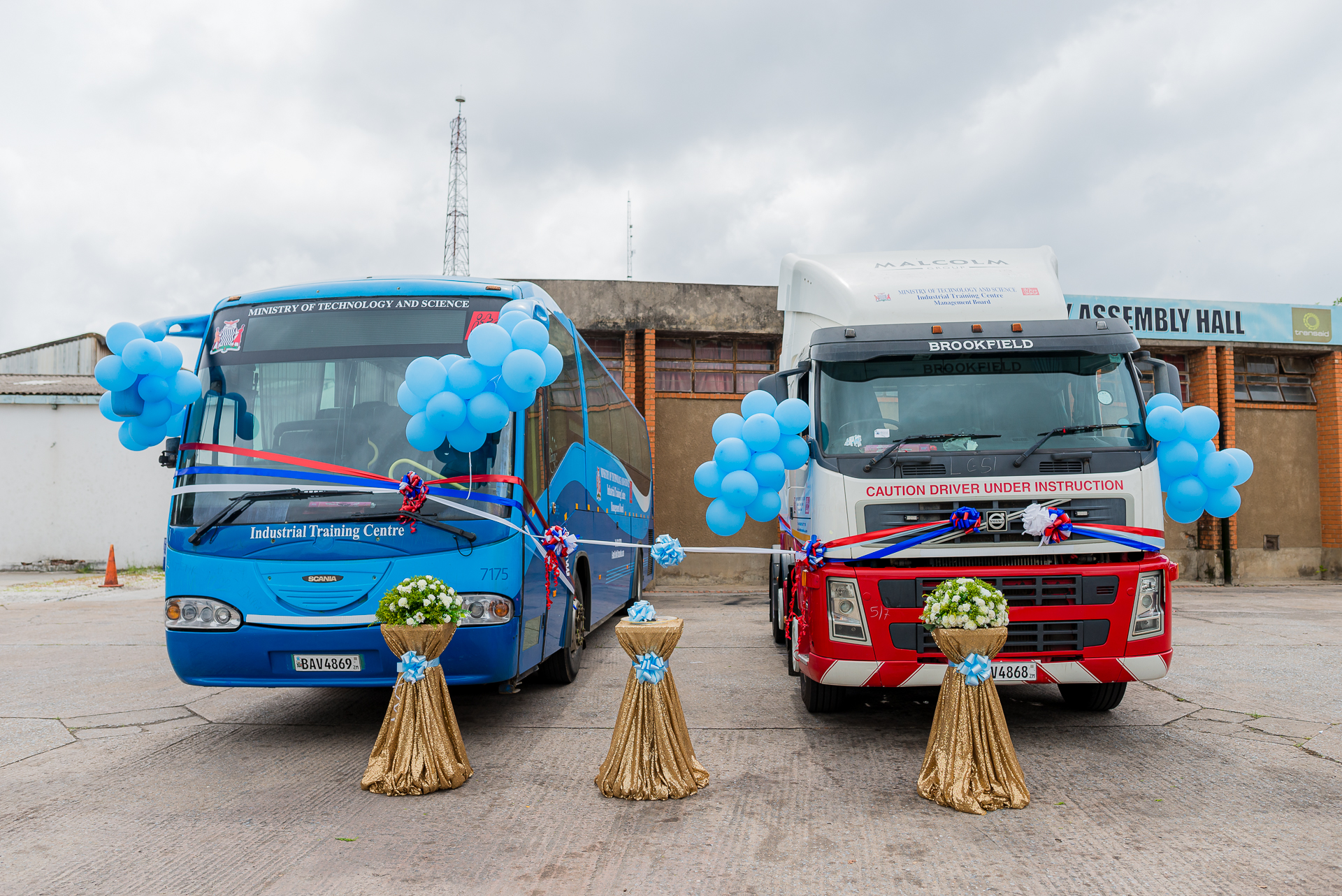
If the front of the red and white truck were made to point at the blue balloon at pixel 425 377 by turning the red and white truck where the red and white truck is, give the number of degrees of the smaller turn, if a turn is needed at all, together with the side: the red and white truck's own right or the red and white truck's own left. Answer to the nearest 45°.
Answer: approximately 45° to the red and white truck's own right

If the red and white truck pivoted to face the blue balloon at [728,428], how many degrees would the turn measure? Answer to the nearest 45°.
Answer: approximately 90° to its right

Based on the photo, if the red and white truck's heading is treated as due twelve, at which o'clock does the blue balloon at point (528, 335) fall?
The blue balloon is roughly at 2 o'clock from the red and white truck.

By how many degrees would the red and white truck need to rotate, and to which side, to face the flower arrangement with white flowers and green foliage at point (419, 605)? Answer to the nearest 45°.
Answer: approximately 45° to its right

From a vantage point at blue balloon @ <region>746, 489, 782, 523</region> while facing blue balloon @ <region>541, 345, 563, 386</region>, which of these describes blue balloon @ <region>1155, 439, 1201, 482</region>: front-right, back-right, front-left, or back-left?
back-left

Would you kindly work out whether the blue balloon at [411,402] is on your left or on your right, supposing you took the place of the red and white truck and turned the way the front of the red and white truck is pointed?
on your right

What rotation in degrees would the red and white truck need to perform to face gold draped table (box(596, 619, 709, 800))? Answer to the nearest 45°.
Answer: approximately 45° to its right

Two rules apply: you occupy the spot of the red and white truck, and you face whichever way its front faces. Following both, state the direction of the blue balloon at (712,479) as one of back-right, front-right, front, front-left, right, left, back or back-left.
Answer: right

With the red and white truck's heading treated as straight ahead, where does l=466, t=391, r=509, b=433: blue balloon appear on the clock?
The blue balloon is roughly at 2 o'clock from the red and white truck.

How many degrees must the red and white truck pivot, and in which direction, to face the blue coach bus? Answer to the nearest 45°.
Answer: approximately 90° to its right

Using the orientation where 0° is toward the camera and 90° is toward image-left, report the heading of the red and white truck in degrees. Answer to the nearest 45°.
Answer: approximately 0°

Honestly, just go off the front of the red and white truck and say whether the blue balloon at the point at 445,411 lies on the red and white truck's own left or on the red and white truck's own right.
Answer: on the red and white truck's own right

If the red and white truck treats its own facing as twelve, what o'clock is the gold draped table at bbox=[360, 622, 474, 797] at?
The gold draped table is roughly at 2 o'clock from the red and white truck.

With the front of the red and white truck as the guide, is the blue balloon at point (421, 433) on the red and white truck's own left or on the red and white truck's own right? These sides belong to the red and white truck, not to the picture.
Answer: on the red and white truck's own right
